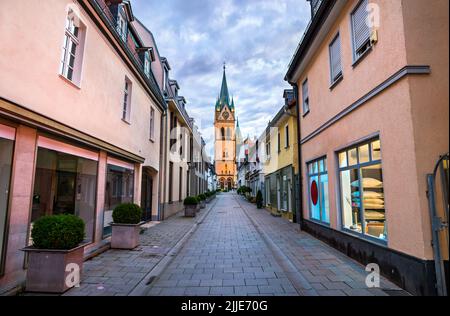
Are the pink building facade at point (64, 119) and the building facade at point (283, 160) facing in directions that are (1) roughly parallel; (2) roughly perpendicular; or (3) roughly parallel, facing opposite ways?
roughly parallel, facing opposite ways

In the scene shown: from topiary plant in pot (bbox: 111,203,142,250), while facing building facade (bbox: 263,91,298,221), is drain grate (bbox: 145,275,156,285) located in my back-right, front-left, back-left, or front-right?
back-right

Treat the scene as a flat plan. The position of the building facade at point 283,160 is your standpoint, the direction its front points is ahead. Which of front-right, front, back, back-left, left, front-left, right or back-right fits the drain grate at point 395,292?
left

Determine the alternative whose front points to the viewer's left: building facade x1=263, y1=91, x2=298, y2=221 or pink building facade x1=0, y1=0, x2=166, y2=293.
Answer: the building facade

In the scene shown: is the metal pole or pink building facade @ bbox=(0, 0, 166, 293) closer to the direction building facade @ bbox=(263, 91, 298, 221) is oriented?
the pink building facade

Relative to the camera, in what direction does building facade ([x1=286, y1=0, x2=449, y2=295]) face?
facing the viewer and to the left of the viewer

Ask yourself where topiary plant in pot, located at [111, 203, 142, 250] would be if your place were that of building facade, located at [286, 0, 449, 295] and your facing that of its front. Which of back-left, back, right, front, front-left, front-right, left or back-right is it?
front-right

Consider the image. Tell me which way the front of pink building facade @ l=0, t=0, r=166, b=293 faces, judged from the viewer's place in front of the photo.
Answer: facing the viewer and to the right of the viewer

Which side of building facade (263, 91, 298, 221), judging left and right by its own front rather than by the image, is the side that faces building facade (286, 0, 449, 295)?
left

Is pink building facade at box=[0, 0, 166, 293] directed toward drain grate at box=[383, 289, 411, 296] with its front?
yes

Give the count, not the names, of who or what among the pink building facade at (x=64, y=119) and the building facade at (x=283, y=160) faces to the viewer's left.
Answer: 1

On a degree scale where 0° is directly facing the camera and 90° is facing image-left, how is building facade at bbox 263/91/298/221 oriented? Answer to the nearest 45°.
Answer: approximately 90°

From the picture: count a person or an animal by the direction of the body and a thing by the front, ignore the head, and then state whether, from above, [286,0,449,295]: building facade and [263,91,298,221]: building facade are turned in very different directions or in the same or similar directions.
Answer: same or similar directions

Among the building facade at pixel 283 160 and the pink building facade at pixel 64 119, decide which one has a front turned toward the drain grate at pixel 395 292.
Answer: the pink building facade

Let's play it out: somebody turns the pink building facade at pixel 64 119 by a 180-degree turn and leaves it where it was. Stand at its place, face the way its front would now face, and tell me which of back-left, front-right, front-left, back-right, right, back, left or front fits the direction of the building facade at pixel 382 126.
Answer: back

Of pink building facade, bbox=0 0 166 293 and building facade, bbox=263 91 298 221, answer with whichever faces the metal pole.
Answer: the pink building facade
